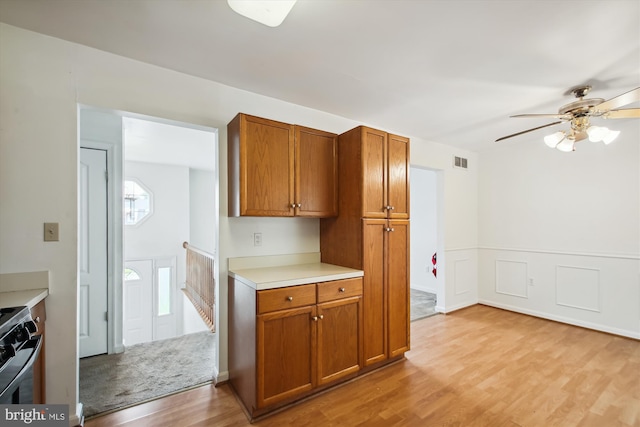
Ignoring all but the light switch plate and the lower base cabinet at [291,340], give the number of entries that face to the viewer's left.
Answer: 0

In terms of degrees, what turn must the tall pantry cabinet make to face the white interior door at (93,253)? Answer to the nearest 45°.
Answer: approximately 135° to its right

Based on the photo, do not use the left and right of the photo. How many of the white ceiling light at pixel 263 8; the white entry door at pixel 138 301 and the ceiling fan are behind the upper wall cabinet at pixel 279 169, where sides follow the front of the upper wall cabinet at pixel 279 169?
1

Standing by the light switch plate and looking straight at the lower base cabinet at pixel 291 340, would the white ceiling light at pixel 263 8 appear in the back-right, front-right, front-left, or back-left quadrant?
front-right

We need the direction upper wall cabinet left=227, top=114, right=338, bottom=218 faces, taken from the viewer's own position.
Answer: facing the viewer and to the right of the viewer

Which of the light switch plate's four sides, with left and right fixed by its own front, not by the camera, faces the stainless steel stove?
front

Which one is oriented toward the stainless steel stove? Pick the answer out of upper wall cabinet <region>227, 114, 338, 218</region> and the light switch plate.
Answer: the light switch plate

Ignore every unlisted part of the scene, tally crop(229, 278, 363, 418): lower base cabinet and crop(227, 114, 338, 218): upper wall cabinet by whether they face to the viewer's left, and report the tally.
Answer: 0

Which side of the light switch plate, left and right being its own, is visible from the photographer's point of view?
front

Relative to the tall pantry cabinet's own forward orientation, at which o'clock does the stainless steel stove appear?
The stainless steel stove is roughly at 3 o'clock from the tall pantry cabinet.

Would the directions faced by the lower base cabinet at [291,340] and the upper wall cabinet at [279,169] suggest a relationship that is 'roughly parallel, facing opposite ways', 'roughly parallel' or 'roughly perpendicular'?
roughly parallel

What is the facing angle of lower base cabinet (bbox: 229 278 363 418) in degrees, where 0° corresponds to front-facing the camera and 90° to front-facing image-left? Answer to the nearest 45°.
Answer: approximately 315°

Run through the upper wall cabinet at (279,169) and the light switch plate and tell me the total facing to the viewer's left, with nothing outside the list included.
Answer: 0
